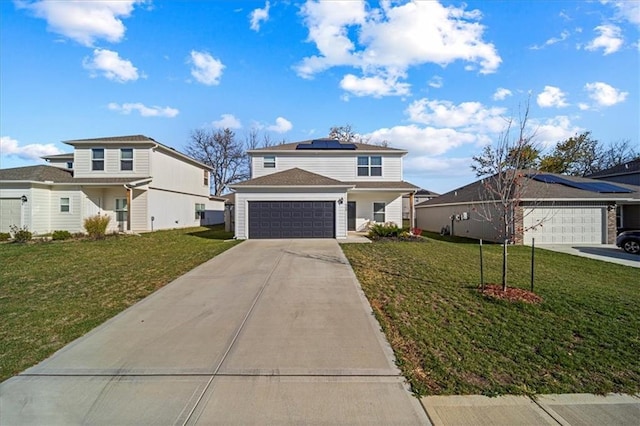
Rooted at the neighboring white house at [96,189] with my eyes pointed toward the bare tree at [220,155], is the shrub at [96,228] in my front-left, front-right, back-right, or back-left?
back-right

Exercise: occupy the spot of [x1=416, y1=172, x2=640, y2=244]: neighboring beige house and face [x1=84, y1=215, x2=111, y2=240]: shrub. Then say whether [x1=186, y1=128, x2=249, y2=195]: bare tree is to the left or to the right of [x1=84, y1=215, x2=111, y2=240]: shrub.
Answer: right

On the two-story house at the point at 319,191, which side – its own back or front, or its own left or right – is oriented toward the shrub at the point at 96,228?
right

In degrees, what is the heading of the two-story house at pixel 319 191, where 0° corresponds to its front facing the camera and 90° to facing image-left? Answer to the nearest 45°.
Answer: approximately 0°

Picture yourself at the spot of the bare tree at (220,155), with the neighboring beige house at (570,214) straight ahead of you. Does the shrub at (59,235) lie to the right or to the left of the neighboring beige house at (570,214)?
right

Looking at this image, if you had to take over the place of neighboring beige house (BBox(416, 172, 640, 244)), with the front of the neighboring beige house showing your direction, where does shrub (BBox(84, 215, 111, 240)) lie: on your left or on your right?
on your right

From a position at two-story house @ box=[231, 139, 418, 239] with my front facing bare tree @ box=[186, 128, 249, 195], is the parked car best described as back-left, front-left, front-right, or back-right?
back-right

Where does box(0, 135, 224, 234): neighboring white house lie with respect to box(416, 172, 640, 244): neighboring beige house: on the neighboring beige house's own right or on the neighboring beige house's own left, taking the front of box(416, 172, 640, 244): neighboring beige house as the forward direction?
on the neighboring beige house's own right

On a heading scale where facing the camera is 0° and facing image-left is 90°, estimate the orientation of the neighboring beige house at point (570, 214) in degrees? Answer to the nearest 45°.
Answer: approximately 315°
